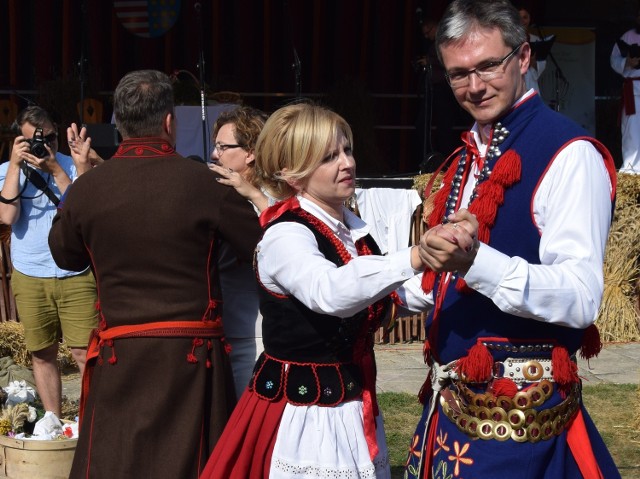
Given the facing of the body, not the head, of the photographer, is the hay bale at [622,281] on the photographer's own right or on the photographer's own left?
on the photographer's own left

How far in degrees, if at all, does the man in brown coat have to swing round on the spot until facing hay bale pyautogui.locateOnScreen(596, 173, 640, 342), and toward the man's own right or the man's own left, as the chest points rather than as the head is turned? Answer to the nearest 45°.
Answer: approximately 45° to the man's own right

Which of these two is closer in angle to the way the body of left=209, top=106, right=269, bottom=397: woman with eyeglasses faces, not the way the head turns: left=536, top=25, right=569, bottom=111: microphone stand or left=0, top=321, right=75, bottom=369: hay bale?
the hay bale

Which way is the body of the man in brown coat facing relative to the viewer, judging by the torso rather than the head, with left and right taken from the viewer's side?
facing away from the viewer

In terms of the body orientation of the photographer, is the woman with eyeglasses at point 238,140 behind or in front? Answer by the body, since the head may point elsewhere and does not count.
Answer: in front

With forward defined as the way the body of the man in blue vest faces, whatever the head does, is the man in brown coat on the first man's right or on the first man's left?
on the first man's right

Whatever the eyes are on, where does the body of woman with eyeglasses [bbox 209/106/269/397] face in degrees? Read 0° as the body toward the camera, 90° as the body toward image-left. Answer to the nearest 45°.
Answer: approximately 90°

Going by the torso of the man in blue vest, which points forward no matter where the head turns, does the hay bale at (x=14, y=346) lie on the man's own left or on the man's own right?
on the man's own right

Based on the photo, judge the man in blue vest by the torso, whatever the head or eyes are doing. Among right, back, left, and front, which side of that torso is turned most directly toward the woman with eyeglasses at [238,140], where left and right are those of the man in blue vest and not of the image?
right
